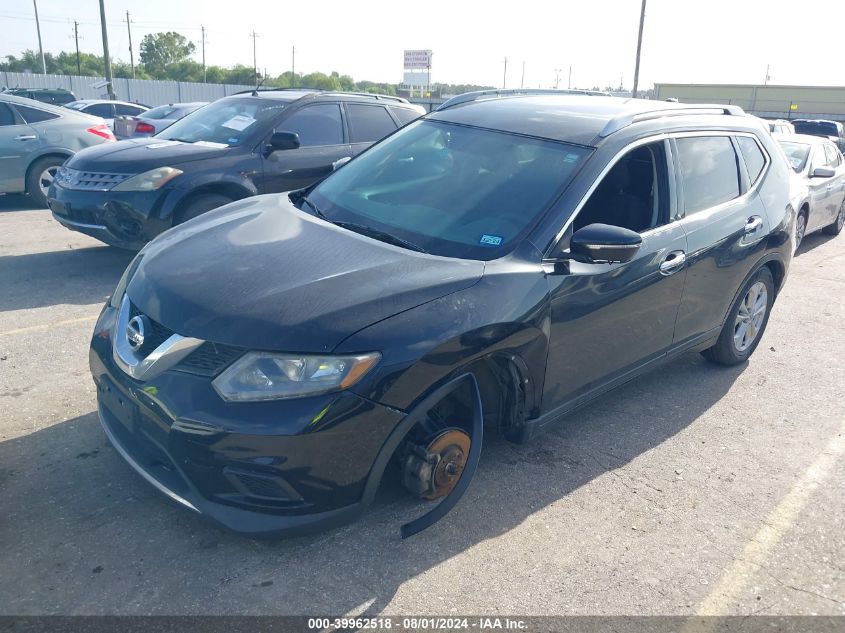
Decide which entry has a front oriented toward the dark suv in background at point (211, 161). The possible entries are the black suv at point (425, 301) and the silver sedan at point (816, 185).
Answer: the silver sedan

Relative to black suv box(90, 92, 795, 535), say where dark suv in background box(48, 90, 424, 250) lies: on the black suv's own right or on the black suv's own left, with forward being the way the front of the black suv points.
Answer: on the black suv's own right

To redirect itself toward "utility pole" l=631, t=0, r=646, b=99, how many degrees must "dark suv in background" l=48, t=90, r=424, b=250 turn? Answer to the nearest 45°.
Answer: approximately 180°

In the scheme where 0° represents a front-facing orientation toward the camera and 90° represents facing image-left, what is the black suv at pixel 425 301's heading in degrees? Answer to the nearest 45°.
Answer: approximately 45°

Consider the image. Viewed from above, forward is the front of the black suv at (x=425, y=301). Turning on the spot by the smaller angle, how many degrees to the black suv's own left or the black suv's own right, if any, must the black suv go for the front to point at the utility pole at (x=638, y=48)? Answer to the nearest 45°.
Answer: approximately 135° to the black suv's own right

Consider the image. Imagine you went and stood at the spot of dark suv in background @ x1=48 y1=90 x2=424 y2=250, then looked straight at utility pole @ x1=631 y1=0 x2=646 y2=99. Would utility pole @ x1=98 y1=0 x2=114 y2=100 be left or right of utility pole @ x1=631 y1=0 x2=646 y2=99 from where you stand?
left

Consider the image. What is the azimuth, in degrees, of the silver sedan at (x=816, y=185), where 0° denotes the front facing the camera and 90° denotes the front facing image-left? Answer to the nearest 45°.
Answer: approximately 45°

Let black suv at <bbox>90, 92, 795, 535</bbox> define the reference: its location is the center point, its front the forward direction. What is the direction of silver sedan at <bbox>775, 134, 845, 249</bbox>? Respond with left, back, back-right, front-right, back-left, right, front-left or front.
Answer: back

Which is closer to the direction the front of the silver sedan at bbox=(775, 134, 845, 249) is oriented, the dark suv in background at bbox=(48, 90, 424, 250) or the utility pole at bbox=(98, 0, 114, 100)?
the dark suv in background
